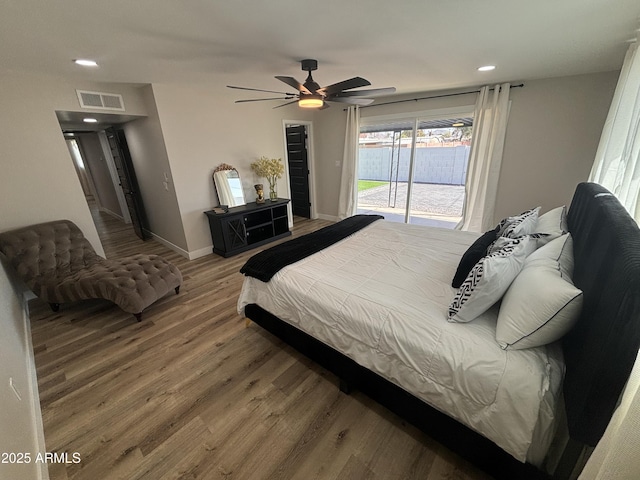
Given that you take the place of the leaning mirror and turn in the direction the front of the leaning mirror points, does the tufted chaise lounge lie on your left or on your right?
on your right

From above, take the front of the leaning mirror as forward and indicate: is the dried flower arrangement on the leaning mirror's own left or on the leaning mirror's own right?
on the leaning mirror's own left

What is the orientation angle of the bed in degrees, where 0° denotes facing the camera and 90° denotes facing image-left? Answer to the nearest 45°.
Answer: approximately 135°

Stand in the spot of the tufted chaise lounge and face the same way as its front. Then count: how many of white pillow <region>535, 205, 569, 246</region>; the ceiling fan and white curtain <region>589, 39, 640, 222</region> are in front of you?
3

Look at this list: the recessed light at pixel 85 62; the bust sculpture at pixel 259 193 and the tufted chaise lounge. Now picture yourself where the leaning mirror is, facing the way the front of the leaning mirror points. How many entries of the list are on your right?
2

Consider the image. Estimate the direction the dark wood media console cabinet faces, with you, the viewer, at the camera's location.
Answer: facing the viewer and to the right of the viewer

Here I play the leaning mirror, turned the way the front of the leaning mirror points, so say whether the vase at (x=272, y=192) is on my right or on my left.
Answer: on my left

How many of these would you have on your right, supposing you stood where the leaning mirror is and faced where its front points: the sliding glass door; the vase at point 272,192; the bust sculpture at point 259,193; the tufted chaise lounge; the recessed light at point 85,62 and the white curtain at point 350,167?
2

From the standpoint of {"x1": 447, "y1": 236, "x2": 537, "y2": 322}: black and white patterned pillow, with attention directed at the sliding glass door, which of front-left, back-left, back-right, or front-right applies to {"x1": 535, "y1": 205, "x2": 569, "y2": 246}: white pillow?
front-right

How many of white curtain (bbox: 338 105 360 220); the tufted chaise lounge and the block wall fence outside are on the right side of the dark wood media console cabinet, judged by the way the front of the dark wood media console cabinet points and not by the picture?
1
